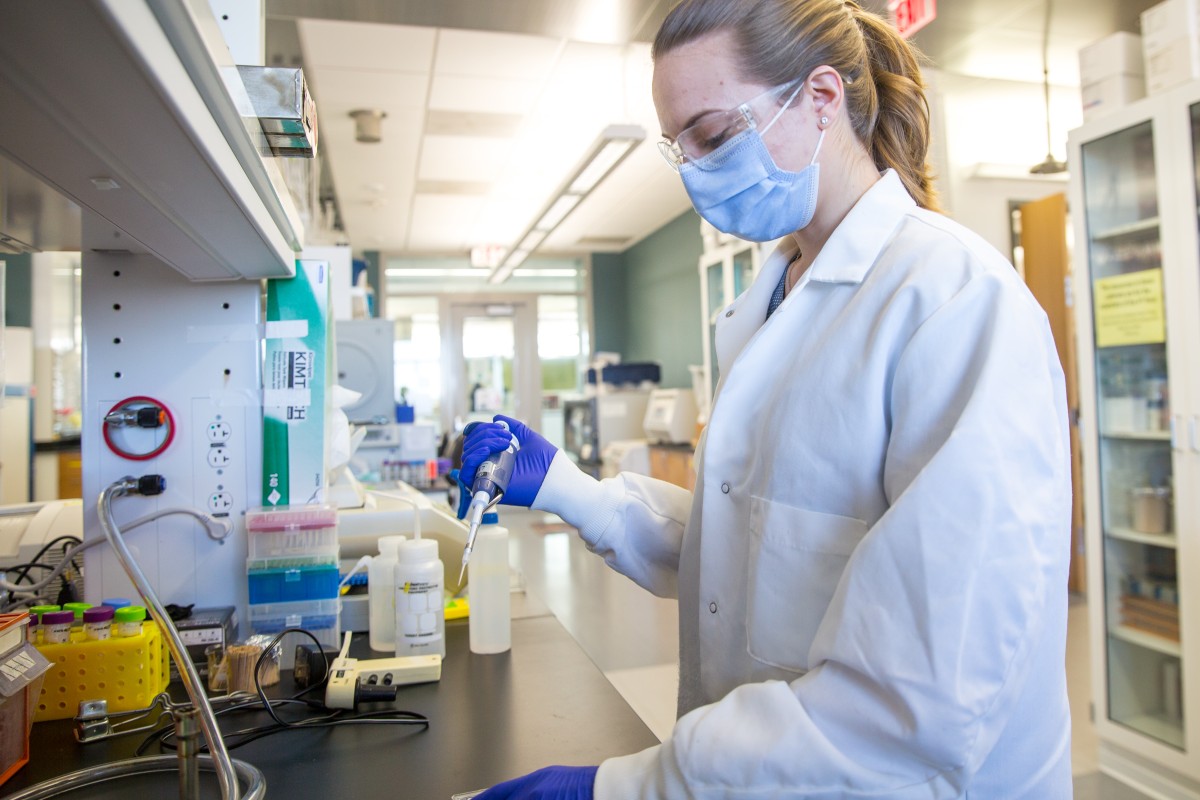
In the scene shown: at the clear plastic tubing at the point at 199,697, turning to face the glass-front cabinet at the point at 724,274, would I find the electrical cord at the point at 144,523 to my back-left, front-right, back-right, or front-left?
front-left

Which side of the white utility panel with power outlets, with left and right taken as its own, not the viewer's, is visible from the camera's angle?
front

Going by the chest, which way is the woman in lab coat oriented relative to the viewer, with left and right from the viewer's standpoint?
facing the viewer and to the left of the viewer

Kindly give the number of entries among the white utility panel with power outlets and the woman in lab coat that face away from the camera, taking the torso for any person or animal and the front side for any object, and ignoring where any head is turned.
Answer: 0

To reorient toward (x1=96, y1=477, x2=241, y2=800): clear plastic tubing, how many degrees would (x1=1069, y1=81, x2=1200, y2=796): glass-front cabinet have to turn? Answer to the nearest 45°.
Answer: approximately 45° to its left

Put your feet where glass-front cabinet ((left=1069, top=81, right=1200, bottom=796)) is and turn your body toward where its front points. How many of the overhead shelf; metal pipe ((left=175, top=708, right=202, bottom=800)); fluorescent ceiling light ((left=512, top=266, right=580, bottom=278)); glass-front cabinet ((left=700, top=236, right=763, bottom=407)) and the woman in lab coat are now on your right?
2

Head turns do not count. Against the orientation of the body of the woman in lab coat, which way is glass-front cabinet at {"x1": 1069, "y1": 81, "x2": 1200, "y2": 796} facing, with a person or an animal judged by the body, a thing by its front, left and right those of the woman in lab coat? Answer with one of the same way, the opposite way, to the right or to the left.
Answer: the same way

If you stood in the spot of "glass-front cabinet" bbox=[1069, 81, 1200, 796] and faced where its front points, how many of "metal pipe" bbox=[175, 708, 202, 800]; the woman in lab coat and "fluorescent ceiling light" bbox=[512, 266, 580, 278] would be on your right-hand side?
1

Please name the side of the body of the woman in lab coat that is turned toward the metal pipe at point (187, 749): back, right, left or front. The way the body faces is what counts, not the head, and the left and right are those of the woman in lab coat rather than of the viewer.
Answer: front

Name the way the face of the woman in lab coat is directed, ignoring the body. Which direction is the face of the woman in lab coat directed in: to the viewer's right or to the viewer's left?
to the viewer's left

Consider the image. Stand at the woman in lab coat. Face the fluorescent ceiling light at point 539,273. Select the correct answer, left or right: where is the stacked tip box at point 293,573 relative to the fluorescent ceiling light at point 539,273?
left

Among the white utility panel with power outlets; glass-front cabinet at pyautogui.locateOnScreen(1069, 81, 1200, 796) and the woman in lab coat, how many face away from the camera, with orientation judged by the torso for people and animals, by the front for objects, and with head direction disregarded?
0
